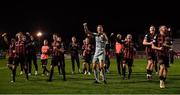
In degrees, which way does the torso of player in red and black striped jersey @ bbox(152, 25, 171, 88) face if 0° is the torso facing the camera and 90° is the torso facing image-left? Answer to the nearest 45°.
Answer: approximately 0°
